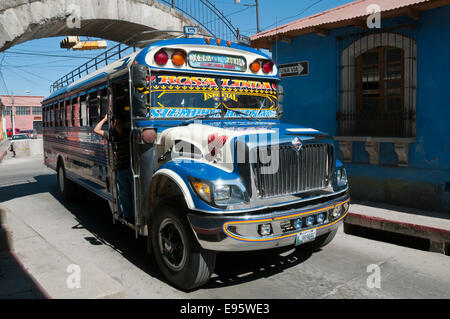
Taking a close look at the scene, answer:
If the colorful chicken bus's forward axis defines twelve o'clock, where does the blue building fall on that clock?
The blue building is roughly at 9 o'clock from the colorful chicken bus.

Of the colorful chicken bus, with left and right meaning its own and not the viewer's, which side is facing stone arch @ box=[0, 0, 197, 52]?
back

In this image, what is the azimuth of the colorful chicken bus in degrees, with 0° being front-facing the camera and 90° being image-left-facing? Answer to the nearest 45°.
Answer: approximately 315°
